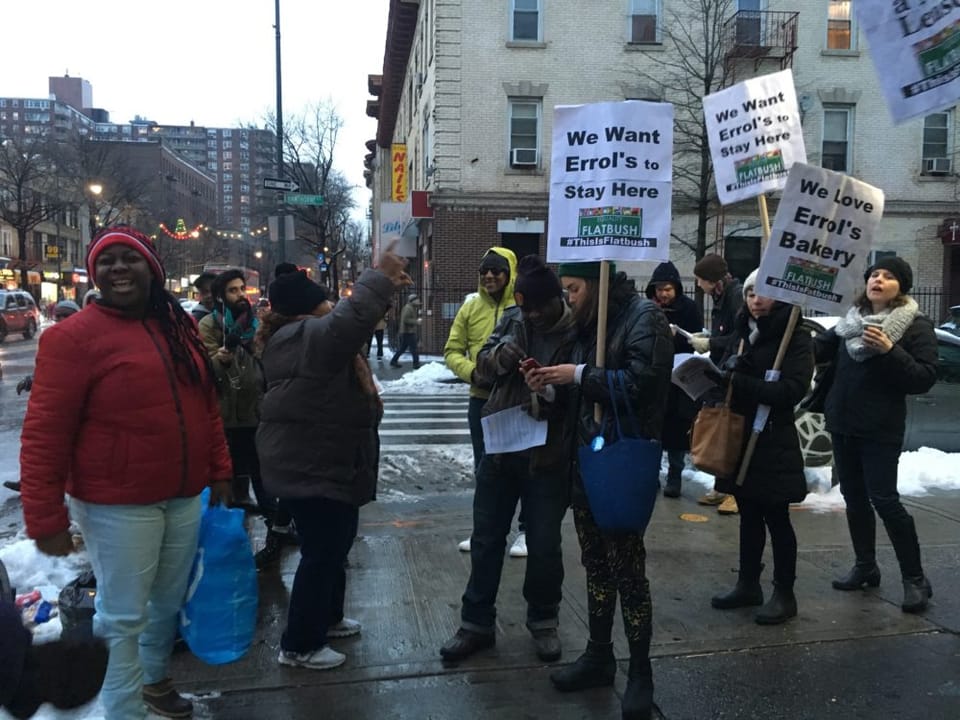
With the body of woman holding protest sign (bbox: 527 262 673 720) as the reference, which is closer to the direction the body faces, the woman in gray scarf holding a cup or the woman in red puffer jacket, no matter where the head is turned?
the woman in red puffer jacket

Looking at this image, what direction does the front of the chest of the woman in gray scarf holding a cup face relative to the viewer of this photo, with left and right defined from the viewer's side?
facing the viewer and to the left of the viewer

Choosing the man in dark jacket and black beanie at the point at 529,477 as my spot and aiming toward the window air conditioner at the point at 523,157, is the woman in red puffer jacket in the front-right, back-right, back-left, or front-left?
back-left

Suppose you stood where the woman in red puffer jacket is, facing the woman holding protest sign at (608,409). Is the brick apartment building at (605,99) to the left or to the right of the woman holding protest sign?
left

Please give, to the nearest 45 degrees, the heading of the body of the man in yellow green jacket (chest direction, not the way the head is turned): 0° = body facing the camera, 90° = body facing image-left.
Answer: approximately 0°

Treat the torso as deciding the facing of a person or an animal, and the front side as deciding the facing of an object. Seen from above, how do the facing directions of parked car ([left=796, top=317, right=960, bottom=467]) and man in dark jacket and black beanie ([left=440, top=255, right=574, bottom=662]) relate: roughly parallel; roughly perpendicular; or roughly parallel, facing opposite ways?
roughly perpendicular
